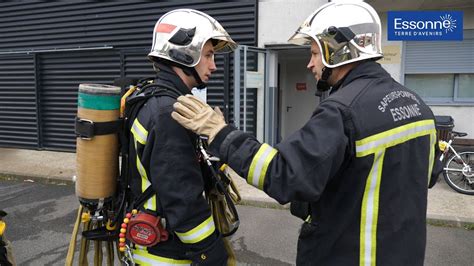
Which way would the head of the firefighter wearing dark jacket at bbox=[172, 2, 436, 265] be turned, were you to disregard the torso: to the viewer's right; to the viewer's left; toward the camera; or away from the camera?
to the viewer's left

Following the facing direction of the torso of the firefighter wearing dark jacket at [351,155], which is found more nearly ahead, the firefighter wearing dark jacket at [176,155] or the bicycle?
the firefighter wearing dark jacket

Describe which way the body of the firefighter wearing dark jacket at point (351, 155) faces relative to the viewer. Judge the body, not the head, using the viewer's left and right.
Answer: facing away from the viewer and to the left of the viewer

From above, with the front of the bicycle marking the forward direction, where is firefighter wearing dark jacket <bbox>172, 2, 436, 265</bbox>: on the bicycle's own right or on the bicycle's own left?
on the bicycle's own left

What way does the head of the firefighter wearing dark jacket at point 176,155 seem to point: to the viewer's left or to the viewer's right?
to the viewer's right

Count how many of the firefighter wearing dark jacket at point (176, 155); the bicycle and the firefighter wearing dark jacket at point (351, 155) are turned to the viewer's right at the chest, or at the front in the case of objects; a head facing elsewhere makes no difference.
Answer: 1

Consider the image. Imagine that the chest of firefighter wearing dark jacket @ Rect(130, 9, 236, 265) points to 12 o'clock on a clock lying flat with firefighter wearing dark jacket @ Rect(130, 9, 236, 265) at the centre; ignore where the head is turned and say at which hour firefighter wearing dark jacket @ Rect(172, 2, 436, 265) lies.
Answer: firefighter wearing dark jacket @ Rect(172, 2, 436, 265) is roughly at 1 o'clock from firefighter wearing dark jacket @ Rect(130, 9, 236, 265).

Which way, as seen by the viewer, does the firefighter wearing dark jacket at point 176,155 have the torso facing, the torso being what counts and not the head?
to the viewer's right

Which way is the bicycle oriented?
to the viewer's left

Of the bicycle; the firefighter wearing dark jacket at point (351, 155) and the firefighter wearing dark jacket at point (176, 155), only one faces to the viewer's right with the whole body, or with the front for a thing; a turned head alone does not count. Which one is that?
the firefighter wearing dark jacket at point (176, 155)
